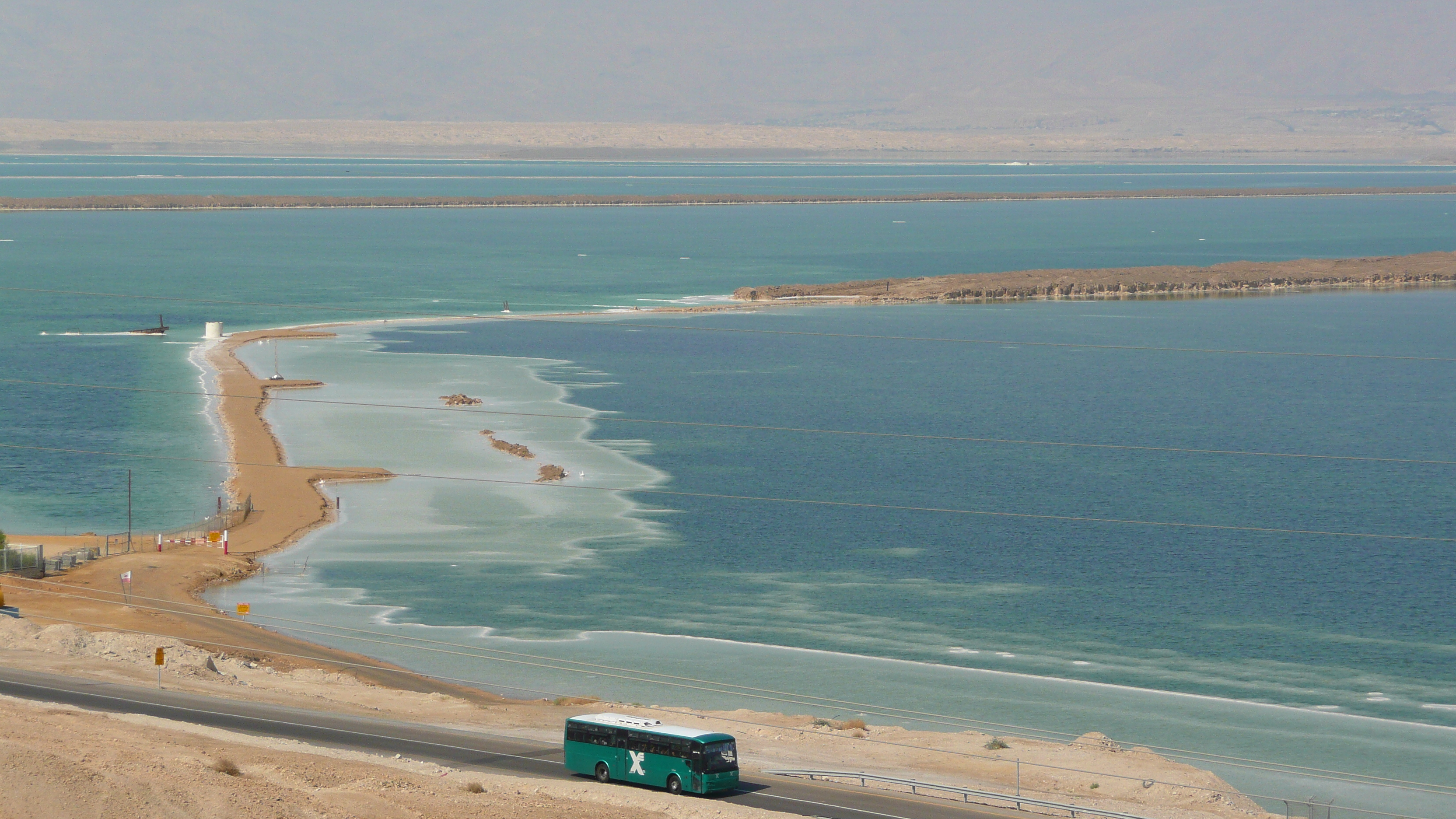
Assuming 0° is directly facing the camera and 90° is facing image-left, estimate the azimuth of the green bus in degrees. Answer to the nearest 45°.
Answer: approximately 315°
